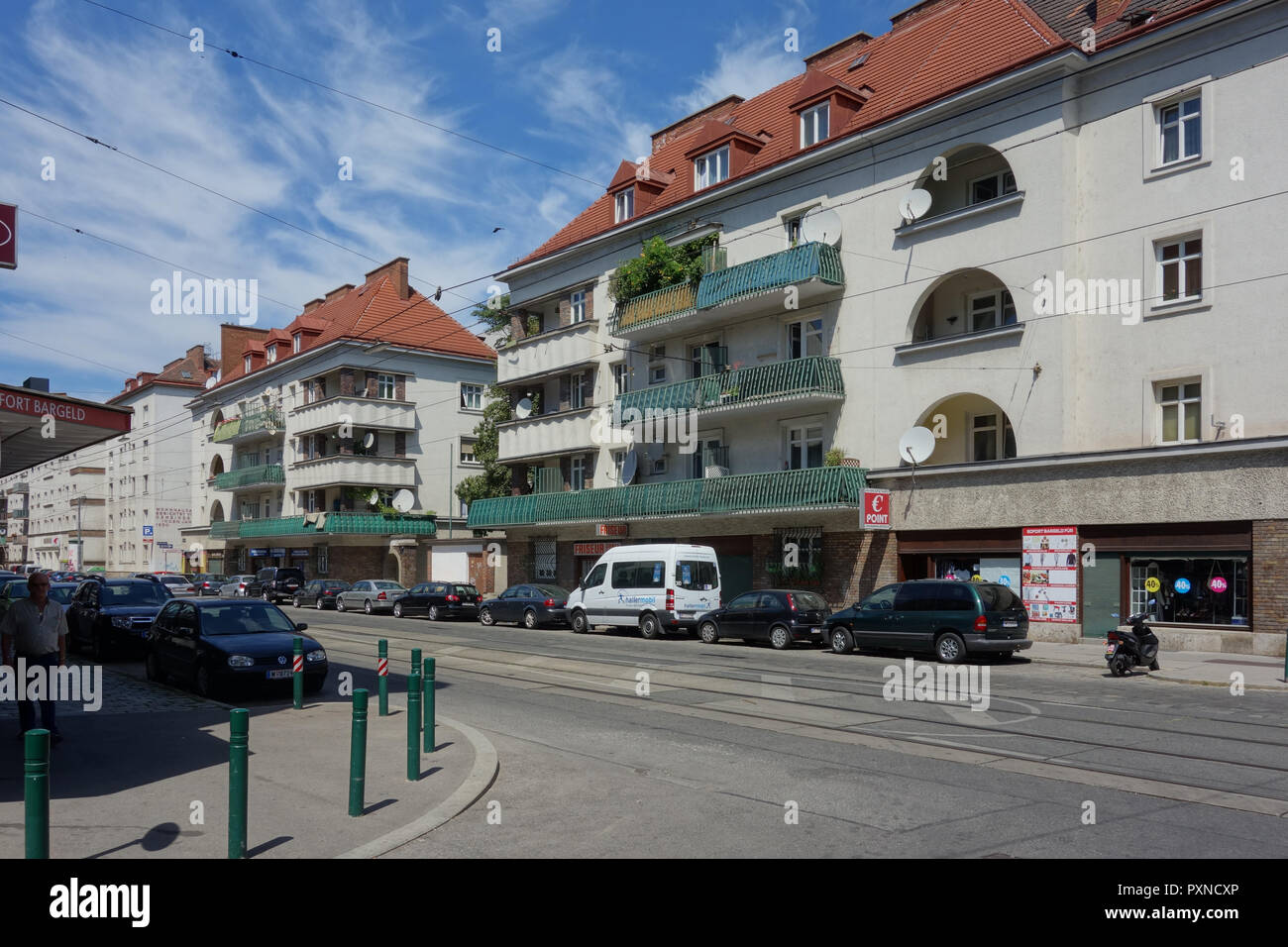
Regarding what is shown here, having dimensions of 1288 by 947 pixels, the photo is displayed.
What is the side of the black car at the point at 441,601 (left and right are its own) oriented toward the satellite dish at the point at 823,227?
back

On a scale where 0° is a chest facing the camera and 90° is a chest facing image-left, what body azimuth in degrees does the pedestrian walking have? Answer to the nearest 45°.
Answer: approximately 0°

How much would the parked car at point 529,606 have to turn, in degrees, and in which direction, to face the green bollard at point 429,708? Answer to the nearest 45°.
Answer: approximately 135° to its left

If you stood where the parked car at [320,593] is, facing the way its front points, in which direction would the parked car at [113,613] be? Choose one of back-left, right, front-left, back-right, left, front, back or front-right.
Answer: back-left

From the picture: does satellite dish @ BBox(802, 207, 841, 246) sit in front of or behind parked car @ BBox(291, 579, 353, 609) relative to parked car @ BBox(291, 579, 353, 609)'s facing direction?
behind

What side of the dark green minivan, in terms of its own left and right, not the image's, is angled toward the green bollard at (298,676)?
left

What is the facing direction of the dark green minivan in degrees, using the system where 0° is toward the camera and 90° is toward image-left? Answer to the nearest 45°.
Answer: approximately 135°
